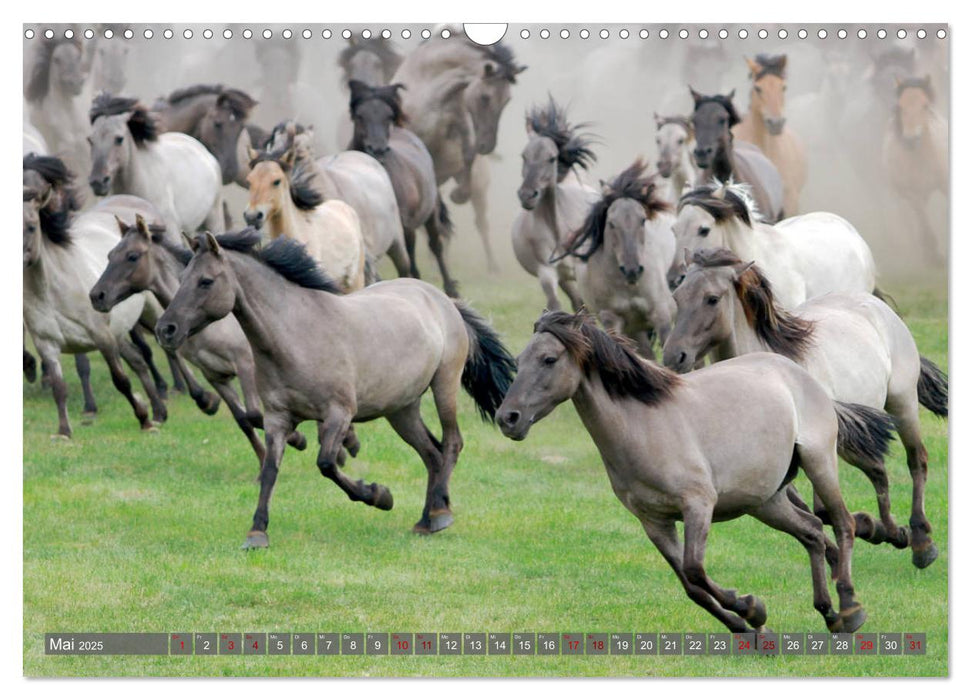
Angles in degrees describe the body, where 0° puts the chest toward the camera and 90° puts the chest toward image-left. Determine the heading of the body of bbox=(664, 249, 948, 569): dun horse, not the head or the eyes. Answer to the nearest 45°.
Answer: approximately 45°

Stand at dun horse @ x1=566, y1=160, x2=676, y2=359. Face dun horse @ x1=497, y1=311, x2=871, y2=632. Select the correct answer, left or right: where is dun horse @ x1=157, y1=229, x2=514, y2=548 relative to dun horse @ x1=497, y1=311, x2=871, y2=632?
right

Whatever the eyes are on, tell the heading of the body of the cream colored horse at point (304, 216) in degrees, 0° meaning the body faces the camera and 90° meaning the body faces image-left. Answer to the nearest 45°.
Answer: approximately 45°

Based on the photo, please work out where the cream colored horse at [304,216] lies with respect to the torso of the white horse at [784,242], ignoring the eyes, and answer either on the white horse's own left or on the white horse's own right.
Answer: on the white horse's own right

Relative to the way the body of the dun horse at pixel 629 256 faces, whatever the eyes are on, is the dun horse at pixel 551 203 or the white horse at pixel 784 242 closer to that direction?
the white horse

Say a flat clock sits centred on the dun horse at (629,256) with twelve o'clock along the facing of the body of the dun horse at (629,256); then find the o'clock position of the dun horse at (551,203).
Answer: the dun horse at (551,203) is roughly at 5 o'clock from the dun horse at (629,256).

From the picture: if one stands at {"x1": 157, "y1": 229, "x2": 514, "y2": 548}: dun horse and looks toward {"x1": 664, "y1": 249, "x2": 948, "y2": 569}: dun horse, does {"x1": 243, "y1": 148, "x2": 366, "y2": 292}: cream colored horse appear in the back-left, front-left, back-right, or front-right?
back-left

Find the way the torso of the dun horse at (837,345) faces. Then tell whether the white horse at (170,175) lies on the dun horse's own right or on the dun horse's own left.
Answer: on the dun horse's own right

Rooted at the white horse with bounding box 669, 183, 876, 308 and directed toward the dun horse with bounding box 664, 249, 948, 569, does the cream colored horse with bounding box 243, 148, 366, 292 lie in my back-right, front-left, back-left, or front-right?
back-right

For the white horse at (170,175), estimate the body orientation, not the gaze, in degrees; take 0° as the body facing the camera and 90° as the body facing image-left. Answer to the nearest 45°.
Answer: approximately 45°
